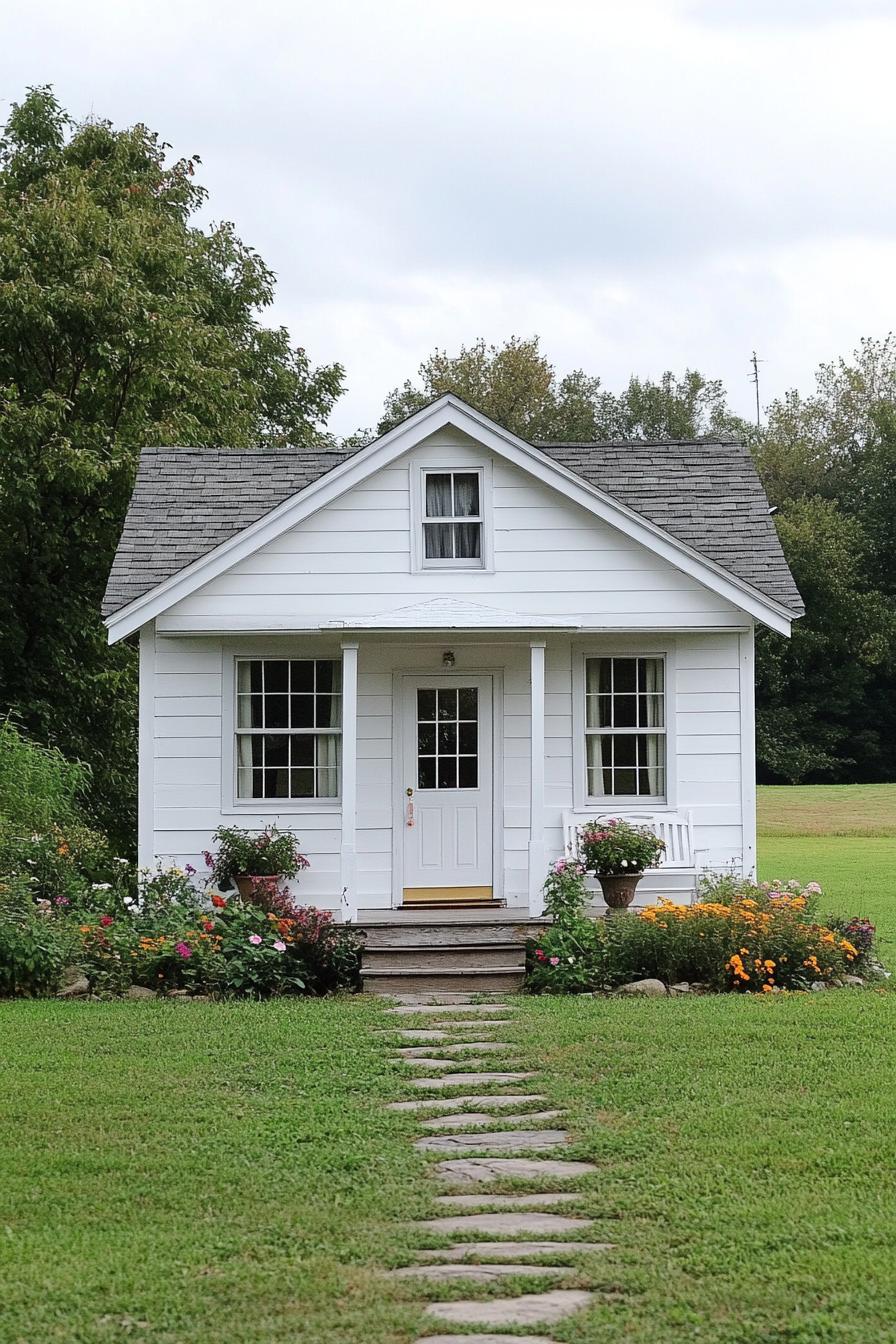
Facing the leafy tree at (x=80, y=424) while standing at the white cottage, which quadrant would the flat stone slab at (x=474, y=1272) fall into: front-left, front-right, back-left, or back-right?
back-left

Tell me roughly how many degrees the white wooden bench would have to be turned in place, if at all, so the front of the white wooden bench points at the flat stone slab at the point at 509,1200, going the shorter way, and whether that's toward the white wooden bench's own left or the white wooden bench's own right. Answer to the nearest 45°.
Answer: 0° — it already faces it

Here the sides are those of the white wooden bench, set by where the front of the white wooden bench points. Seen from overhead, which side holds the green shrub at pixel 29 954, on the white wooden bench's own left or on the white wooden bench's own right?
on the white wooden bench's own right

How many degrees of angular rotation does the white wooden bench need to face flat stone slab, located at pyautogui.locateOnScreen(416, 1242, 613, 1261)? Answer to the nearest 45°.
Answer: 0° — it already faces it

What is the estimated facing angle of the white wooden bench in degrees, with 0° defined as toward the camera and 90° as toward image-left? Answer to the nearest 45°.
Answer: approximately 0°

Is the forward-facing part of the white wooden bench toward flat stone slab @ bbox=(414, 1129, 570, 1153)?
yes

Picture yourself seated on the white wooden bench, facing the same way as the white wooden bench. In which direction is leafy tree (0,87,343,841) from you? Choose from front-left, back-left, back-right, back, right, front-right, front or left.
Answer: back-right

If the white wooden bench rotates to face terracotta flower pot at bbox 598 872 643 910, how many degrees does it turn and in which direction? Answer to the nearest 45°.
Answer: approximately 45° to its right

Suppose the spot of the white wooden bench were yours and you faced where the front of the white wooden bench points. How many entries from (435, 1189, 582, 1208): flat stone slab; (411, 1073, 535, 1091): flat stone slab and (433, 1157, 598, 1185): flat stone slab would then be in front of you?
3

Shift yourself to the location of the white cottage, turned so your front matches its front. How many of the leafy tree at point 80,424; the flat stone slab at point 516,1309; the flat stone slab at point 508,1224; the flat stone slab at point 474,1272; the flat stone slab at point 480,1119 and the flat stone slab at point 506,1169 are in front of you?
5

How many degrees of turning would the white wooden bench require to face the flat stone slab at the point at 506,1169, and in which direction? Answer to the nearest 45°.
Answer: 0° — it already faces it
